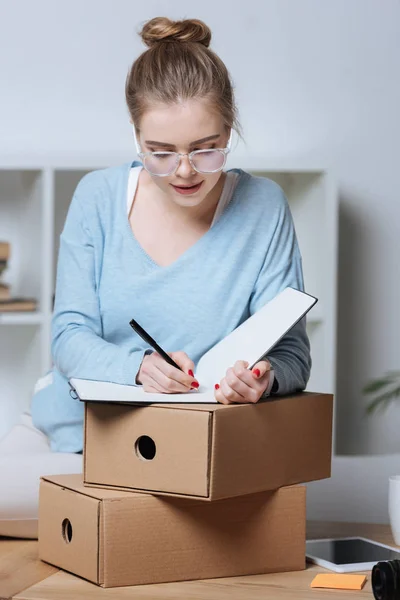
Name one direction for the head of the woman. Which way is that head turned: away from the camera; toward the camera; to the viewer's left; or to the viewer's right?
toward the camera

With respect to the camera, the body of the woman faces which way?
toward the camera

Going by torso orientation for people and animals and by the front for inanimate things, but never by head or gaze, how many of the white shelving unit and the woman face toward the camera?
2

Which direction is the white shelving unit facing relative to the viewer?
toward the camera

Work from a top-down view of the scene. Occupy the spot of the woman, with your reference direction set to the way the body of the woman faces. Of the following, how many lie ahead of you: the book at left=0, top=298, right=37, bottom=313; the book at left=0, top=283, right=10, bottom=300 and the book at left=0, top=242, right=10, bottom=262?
0

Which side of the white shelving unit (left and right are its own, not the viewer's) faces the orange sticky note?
front

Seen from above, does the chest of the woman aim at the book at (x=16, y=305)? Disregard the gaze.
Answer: no

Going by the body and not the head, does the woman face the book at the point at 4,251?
no

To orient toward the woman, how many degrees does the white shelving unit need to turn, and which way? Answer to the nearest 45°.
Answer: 0° — it already faces them

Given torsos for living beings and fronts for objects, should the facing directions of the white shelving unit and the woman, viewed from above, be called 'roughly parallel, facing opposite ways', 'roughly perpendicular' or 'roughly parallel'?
roughly parallel

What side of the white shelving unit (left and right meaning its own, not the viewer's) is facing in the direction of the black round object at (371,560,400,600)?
front
